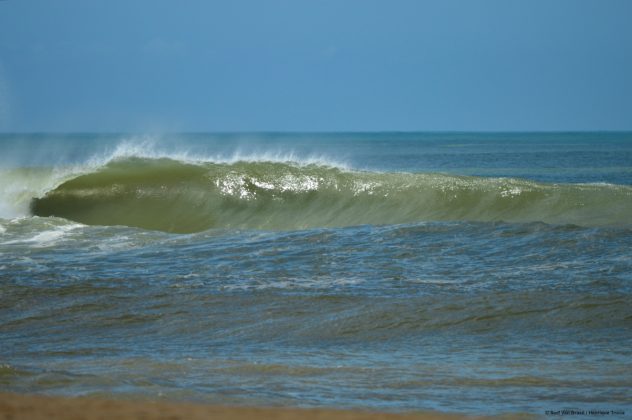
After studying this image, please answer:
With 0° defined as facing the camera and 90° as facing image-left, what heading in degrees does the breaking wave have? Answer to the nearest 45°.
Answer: approximately 0°
